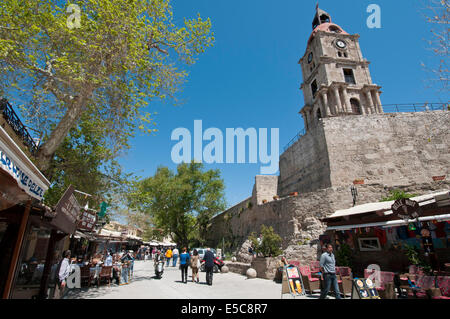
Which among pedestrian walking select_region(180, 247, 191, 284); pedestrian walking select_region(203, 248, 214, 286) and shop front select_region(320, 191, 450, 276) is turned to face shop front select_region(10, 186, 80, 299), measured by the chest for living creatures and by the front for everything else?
shop front select_region(320, 191, 450, 276)

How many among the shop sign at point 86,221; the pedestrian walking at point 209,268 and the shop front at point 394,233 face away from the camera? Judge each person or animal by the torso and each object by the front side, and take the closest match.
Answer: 1

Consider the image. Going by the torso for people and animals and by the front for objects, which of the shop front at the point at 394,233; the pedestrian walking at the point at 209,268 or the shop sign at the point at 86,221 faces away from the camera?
the pedestrian walking

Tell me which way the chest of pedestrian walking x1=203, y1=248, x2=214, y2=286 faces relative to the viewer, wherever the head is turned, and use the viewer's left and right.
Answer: facing away from the viewer

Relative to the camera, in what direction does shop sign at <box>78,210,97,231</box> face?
facing the viewer

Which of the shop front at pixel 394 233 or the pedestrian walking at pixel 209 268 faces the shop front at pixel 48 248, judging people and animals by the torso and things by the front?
the shop front at pixel 394 233

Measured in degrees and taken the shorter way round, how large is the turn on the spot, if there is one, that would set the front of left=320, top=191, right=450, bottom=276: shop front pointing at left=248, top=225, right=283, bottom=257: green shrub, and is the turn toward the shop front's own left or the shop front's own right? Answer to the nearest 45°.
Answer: approximately 45° to the shop front's own right

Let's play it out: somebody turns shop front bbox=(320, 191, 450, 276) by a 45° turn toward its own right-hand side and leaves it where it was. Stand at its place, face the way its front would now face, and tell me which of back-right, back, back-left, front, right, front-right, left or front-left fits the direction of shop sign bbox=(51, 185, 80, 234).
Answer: front-left

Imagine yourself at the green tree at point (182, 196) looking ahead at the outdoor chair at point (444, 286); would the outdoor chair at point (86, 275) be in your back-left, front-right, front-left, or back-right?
front-right

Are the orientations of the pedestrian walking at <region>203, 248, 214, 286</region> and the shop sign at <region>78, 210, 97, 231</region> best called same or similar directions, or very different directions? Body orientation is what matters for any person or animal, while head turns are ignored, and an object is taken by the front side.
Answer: very different directions

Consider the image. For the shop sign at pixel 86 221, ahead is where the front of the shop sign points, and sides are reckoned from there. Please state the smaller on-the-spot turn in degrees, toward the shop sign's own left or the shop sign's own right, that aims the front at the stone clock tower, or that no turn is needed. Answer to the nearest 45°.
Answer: approximately 90° to the shop sign's own left

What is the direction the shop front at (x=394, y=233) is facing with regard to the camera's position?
facing the viewer and to the left of the viewer

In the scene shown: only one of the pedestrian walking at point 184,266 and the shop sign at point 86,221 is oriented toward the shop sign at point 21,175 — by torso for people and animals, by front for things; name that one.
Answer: the shop sign at point 86,221
